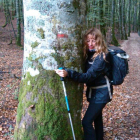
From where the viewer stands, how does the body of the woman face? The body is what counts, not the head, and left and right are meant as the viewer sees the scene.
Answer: facing to the left of the viewer
